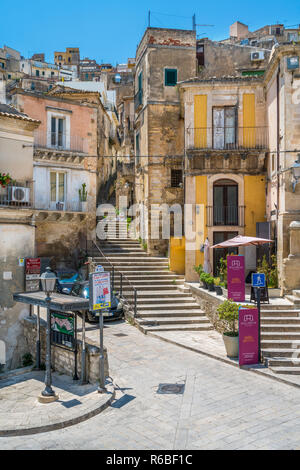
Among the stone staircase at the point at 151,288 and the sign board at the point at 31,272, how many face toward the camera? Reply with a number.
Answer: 2

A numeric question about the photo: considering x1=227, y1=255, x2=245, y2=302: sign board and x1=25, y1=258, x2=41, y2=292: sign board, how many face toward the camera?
2

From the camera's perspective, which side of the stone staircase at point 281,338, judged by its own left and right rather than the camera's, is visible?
front

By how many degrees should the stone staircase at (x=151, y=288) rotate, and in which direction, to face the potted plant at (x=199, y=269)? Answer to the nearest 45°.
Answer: approximately 90° to its left

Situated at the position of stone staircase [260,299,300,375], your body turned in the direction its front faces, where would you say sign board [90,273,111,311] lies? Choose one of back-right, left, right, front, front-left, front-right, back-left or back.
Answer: front-right

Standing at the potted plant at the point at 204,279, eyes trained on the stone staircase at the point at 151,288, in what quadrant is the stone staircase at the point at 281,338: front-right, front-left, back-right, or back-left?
back-left

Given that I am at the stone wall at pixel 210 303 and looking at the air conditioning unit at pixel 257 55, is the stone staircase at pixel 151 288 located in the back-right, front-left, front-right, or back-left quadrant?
front-left

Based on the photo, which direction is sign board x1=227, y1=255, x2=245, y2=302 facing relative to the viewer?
toward the camera

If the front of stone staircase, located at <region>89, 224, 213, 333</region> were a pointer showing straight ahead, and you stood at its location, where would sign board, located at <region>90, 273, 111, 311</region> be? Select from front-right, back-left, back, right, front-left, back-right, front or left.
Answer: front

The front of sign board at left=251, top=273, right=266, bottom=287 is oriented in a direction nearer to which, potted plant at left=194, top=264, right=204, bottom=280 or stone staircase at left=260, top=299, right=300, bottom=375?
the stone staircase
